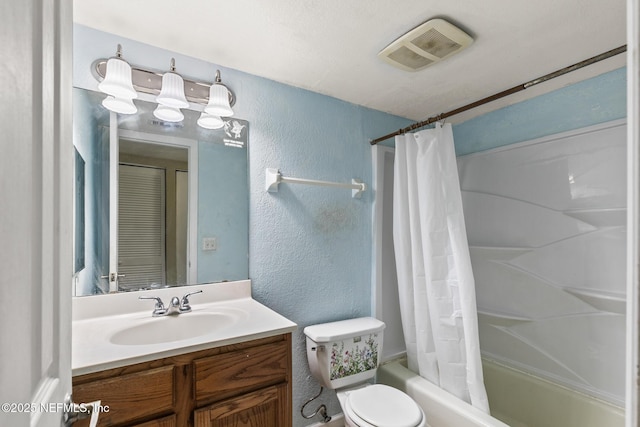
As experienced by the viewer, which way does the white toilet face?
facing the viewer and to the right of the viewer

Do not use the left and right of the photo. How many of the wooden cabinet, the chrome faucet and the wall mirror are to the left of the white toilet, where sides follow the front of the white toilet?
0

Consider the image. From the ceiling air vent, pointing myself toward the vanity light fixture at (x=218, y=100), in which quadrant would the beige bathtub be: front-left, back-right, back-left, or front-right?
back-right

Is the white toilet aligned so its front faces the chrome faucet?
no

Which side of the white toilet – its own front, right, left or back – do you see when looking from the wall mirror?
right

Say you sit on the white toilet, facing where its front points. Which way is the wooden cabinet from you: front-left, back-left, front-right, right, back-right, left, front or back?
right
